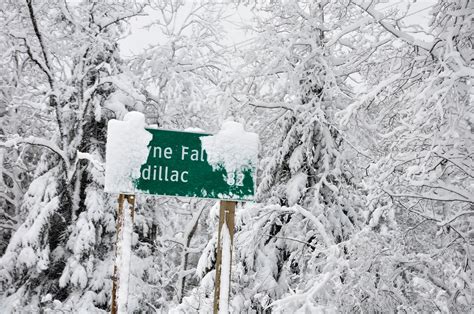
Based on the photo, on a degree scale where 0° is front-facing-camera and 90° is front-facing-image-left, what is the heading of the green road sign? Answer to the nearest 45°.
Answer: approximately 0°

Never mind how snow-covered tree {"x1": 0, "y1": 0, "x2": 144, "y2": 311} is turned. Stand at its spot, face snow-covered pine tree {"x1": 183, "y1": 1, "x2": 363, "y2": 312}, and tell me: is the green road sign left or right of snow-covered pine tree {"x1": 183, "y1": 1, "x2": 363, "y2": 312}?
right

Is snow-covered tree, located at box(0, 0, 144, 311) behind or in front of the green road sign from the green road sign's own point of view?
behind

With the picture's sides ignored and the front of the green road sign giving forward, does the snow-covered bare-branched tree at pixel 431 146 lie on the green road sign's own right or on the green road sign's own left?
on the green road sign's own left

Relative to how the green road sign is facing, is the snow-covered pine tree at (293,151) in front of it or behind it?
behind
